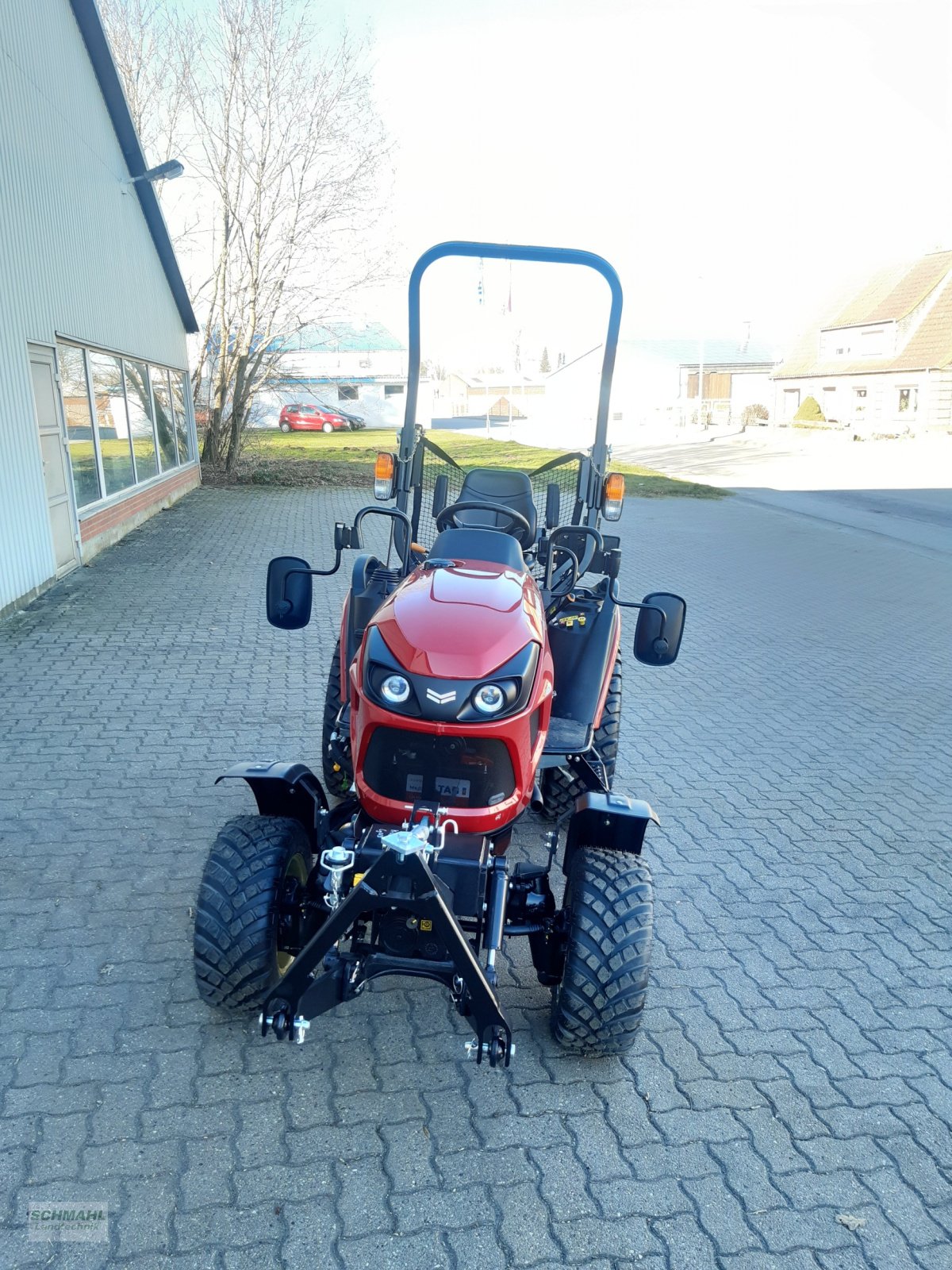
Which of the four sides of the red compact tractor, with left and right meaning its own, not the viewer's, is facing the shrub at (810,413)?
back

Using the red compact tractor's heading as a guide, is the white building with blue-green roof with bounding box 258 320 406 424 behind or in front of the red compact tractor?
behind

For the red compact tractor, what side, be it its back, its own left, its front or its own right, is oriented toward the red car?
back

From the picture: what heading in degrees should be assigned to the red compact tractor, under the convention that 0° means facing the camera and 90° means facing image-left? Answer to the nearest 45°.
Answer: approximately 0°

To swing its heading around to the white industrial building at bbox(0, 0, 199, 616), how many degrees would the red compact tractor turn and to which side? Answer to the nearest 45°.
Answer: approximately 135° to its right

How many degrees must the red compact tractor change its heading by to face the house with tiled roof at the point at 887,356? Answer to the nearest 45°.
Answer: approximately 135° to its left
